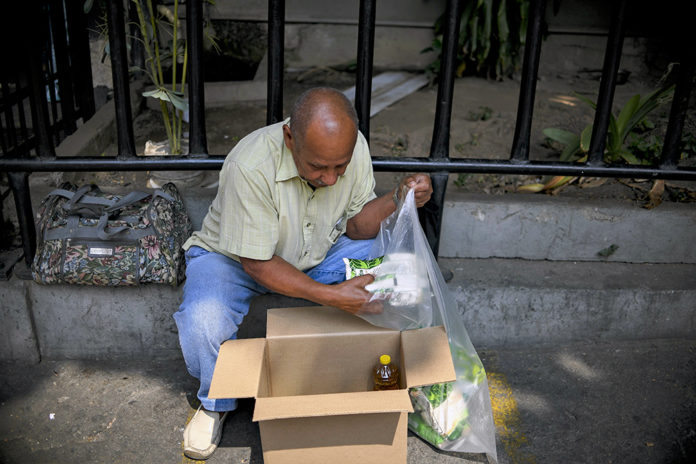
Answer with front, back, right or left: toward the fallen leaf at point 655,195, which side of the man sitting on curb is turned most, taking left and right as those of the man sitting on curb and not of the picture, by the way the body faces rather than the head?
left

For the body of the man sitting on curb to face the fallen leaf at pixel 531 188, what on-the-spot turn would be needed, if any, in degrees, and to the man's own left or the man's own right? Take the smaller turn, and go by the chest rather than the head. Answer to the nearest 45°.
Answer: approximately 90° to the man's own left

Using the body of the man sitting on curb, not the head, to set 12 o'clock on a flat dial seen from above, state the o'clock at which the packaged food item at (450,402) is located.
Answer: The packaged food item is roughly at 11 o'clock from the man sitting on curb.

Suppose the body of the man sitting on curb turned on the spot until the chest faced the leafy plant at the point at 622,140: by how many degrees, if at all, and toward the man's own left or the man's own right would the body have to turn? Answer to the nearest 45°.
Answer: approximately 90° to the man's own left

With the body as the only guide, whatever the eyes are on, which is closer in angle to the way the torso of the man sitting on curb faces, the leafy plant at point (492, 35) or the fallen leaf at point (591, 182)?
the fallen leaf

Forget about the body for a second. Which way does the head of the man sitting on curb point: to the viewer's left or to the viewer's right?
to the viewer's right

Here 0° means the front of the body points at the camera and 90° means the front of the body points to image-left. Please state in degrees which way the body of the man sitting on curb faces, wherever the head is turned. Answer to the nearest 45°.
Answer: approximately 315°

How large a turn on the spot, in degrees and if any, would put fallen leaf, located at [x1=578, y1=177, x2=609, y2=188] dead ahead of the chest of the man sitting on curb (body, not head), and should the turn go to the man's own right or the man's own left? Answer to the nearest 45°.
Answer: approximately 90° to the man's own left

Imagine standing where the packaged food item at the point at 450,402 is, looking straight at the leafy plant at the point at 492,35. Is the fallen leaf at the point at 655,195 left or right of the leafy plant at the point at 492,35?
right
